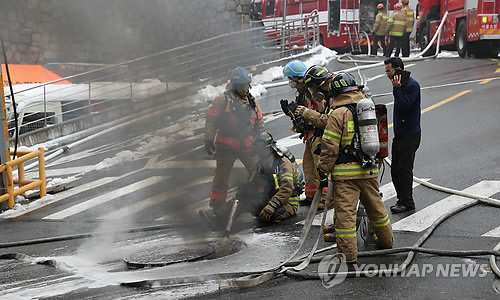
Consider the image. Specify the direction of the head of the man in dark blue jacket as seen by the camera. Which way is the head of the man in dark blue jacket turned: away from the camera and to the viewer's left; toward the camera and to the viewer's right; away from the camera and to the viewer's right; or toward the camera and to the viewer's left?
toward the camera and to the viewer's left

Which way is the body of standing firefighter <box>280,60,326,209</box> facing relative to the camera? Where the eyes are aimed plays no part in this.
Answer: to the viewer's left

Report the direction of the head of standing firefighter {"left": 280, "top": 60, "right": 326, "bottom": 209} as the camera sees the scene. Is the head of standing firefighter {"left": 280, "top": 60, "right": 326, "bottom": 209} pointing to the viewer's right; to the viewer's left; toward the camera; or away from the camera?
to the viewer's left

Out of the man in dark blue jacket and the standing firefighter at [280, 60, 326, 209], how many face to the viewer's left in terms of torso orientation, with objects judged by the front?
2

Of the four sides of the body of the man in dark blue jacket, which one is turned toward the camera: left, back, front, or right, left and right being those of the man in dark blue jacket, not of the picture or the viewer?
left

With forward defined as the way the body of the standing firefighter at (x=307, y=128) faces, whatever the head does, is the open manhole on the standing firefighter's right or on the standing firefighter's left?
on the standing firefighter's left

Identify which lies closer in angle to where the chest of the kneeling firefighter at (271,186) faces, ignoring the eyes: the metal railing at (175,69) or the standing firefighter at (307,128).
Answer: the metal railing

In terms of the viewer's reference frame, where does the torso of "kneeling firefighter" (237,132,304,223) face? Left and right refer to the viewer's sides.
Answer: facing the viewer and to the left of the viewer

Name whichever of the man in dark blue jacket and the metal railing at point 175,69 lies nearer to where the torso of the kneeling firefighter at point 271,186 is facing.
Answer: the metal railing

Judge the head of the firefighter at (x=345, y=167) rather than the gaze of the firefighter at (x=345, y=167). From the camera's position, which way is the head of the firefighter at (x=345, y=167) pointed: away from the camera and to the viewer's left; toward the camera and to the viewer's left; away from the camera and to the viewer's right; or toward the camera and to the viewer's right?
away from the camera and to the viewer's left

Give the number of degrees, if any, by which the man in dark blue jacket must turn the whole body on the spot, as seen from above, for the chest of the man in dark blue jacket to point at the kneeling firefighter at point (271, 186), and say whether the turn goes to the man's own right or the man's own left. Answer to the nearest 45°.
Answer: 0° — they already face them

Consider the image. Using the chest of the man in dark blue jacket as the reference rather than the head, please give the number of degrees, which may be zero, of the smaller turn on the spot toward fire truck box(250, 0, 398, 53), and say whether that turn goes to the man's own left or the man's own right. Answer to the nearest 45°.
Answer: approximately 90° to the man's own right
